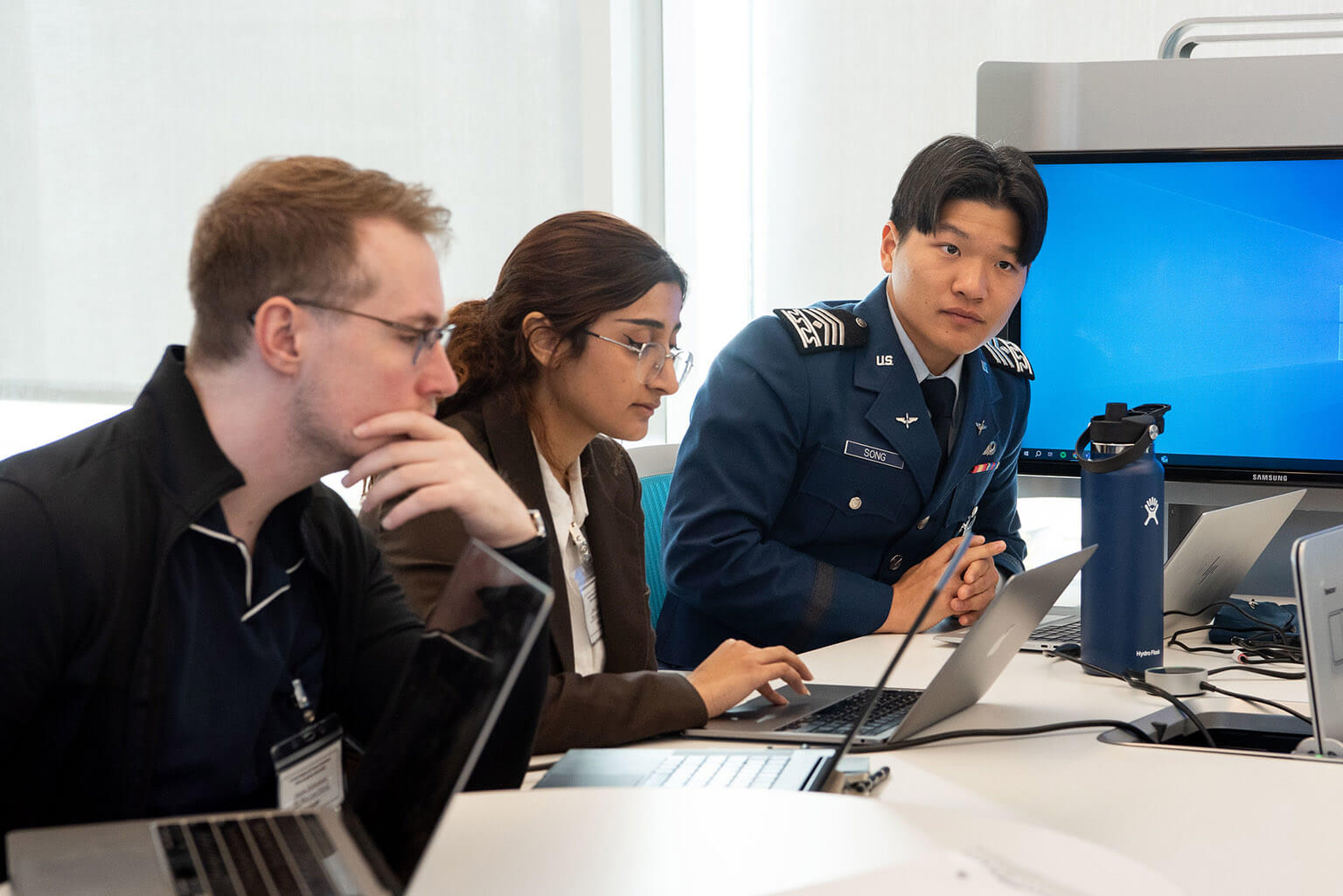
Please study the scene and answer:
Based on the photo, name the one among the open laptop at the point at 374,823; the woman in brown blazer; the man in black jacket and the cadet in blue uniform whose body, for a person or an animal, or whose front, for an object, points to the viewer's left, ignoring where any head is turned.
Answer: the open laptop

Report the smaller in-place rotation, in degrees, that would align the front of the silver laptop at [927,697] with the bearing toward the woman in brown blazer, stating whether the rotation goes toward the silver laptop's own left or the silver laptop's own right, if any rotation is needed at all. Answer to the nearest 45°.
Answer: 0° — it already faces them

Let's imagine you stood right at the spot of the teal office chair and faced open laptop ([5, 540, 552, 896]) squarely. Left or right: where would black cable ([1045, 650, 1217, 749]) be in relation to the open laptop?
left

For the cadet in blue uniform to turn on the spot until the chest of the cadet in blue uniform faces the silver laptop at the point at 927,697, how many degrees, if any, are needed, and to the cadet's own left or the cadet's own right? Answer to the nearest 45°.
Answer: approximately 45° to the cadet's own right

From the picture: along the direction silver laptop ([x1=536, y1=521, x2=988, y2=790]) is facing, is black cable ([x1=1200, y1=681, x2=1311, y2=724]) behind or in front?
behind

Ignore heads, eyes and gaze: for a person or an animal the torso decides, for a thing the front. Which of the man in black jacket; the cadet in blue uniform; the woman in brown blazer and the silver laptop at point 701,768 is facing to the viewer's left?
the silver laptop

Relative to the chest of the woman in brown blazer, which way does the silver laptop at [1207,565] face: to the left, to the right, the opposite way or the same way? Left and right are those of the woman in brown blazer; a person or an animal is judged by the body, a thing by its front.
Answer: the opposite way

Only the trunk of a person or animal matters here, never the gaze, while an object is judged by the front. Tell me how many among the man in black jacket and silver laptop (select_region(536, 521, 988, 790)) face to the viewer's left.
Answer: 1

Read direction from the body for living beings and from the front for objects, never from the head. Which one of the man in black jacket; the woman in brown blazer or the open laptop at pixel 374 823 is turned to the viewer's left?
the open laptop

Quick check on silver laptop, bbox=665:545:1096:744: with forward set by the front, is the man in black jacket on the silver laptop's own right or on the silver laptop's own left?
on the silver laptop's own left

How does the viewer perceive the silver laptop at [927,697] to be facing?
facing away from the viewer and to the left of the viewer

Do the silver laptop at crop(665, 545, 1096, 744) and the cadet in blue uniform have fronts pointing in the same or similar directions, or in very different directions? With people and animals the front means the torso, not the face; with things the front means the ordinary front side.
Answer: very different directions

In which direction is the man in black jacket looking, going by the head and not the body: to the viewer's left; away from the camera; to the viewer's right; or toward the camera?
to the viewer's right

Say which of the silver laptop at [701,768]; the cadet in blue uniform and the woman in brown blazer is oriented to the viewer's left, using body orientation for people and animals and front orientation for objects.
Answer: the silver laptop

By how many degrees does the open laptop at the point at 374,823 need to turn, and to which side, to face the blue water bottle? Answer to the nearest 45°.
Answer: approximately 135° to its right

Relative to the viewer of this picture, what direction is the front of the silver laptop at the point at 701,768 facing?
facing to the left of the viewer
